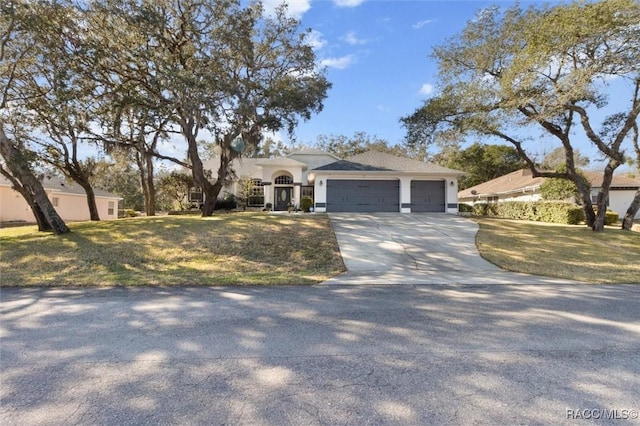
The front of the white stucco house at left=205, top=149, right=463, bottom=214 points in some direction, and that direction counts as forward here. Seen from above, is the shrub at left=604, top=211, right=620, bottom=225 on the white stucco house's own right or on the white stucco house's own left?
on the white stucco house's own left

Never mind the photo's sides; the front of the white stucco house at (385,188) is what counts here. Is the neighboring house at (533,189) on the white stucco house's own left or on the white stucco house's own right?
on the white stucco house's own left

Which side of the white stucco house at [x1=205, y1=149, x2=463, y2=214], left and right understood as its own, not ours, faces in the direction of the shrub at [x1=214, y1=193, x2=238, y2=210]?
right

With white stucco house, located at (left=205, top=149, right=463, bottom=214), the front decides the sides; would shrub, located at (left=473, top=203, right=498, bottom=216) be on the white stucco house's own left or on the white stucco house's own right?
on the white stucco house's own left

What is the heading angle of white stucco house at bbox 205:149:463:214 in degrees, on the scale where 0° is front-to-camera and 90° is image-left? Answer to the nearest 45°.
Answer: approximately 0°

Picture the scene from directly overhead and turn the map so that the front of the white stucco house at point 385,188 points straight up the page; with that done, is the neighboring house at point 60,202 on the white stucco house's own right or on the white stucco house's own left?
on the white stucco house's own right

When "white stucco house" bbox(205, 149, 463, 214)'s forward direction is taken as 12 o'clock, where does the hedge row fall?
The hedge row is roughly at 9 o'clock from the white stucco house.
